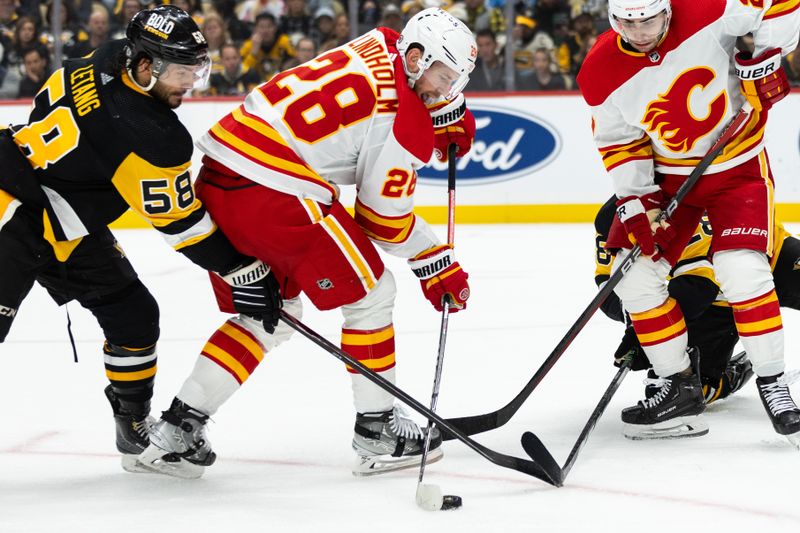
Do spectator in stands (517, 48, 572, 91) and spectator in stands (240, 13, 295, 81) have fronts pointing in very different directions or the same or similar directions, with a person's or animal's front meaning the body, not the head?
same or similar directions

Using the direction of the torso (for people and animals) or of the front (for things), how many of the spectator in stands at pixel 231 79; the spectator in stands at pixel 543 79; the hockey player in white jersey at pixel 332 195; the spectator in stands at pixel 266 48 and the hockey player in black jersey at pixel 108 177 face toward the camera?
3

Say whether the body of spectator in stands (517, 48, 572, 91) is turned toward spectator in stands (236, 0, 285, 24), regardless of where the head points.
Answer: no

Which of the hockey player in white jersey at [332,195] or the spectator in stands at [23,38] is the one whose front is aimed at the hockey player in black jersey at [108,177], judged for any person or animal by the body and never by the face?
the spectator in stands

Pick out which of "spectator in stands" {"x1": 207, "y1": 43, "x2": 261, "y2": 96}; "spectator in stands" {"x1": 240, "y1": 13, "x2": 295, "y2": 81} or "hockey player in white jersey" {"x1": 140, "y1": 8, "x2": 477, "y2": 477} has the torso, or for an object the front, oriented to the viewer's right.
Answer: the hockey player in white jersey

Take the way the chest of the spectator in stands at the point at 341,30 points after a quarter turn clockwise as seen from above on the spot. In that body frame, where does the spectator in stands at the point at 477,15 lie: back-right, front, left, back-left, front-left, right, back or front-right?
back

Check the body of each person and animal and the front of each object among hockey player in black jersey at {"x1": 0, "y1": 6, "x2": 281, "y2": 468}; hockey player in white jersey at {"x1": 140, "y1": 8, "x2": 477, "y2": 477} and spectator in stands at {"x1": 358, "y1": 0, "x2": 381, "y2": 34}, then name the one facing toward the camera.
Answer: the spectator in stands

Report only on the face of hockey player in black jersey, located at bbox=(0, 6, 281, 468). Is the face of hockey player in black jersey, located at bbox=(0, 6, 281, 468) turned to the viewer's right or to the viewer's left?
to the viewer's right

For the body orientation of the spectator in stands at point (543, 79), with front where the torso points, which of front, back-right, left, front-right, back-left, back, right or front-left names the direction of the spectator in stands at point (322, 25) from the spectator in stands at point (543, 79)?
right

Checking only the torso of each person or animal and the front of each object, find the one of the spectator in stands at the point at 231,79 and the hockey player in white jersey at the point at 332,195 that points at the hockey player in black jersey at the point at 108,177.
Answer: the spectator in stands

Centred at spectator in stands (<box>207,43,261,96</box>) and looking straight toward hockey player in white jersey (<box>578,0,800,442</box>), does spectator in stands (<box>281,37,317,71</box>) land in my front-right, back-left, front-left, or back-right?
front-left

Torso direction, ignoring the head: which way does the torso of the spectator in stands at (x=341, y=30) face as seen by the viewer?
toward the camera

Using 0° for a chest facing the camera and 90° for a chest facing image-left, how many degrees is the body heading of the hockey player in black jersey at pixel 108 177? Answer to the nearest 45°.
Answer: approximately 270°

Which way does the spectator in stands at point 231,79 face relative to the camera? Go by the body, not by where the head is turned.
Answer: toward the camera

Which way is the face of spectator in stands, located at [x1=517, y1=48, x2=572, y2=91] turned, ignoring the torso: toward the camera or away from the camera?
toward the camera

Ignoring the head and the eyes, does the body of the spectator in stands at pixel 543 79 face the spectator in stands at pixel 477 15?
no

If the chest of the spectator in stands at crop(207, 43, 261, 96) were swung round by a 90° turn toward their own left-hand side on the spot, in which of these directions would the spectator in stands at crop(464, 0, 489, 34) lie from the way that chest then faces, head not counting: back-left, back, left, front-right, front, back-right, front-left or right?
front

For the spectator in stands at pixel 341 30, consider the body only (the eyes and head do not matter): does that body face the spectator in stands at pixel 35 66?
no
